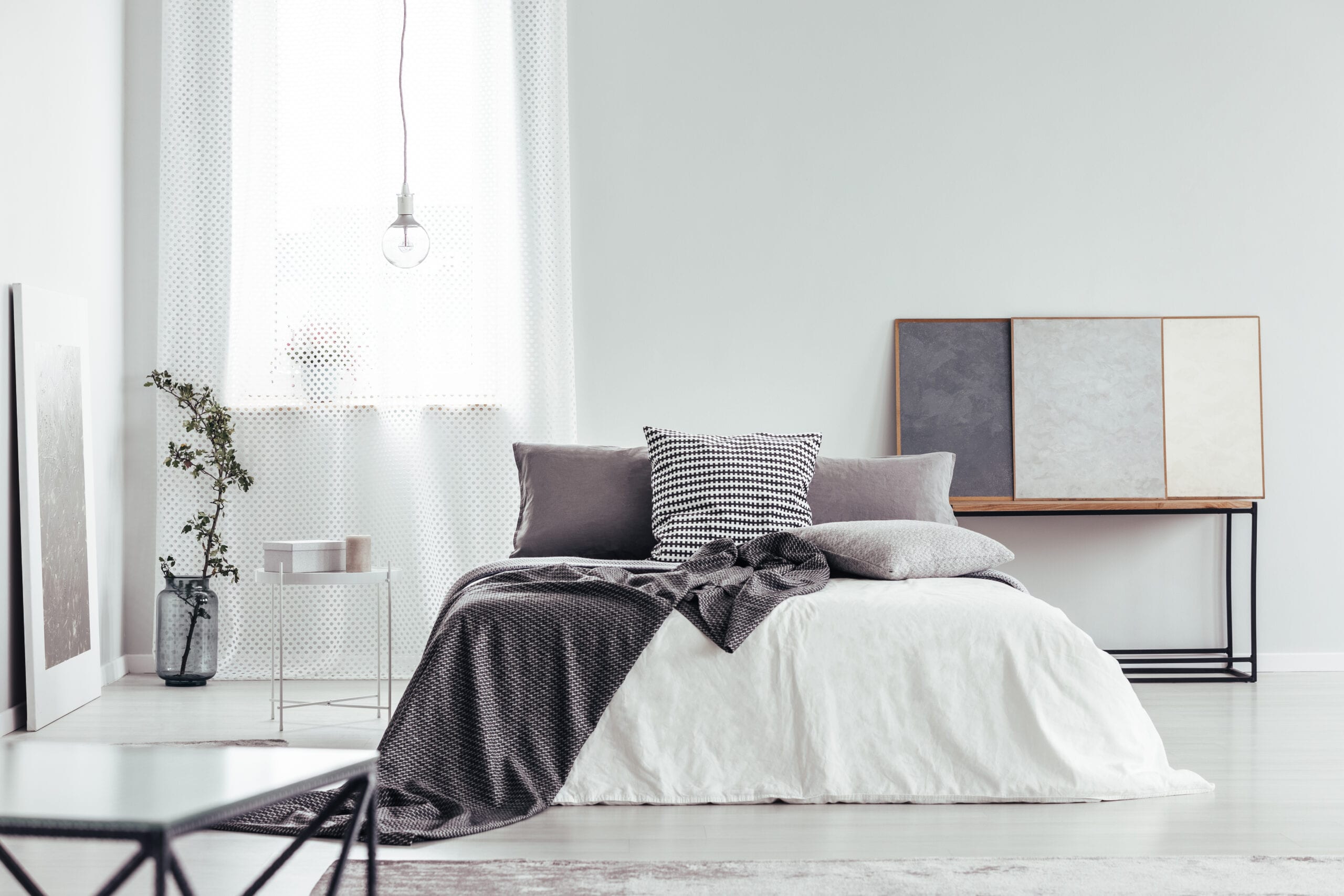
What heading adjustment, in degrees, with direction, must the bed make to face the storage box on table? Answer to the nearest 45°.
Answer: approximately 135° to its right

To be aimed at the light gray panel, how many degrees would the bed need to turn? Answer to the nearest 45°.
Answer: approximately 135° to its left

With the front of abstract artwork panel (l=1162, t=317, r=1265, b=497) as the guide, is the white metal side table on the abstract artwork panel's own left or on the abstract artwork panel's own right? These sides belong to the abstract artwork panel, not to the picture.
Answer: on the abstract artwork panel's own right

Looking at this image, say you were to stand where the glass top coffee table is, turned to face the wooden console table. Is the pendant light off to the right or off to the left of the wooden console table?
left

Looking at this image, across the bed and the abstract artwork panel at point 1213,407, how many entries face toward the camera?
2

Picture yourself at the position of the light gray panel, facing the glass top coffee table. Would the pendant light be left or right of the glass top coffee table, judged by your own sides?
right

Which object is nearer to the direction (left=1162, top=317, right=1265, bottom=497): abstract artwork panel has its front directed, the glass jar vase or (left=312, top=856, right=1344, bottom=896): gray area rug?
the gray area rug

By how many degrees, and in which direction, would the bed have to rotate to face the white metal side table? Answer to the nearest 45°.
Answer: approximately 135° to its right

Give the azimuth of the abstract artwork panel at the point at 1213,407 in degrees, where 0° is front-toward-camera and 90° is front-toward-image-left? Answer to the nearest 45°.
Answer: approximately 0°

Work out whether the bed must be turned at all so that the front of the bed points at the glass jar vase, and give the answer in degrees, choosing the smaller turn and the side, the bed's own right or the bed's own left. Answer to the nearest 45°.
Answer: approximately 135° to the bed's own right

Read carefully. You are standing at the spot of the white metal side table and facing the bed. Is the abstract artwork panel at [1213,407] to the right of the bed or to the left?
left
